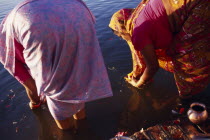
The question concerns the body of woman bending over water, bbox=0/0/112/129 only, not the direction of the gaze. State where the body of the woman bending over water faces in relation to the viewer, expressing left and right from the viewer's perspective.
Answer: facing away from the viewer and to the left of the viewer

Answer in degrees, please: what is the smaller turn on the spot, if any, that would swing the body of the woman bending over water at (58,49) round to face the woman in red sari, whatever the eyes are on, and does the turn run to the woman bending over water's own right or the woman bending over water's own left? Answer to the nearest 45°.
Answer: approximately 135° to the woman bending over water's own right

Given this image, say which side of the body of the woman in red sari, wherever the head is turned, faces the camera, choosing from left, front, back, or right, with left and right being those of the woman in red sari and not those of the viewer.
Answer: left

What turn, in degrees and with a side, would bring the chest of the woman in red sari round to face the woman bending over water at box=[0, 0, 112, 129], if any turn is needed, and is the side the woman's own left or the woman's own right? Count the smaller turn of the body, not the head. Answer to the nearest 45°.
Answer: approximately 45° to the woman's own left
